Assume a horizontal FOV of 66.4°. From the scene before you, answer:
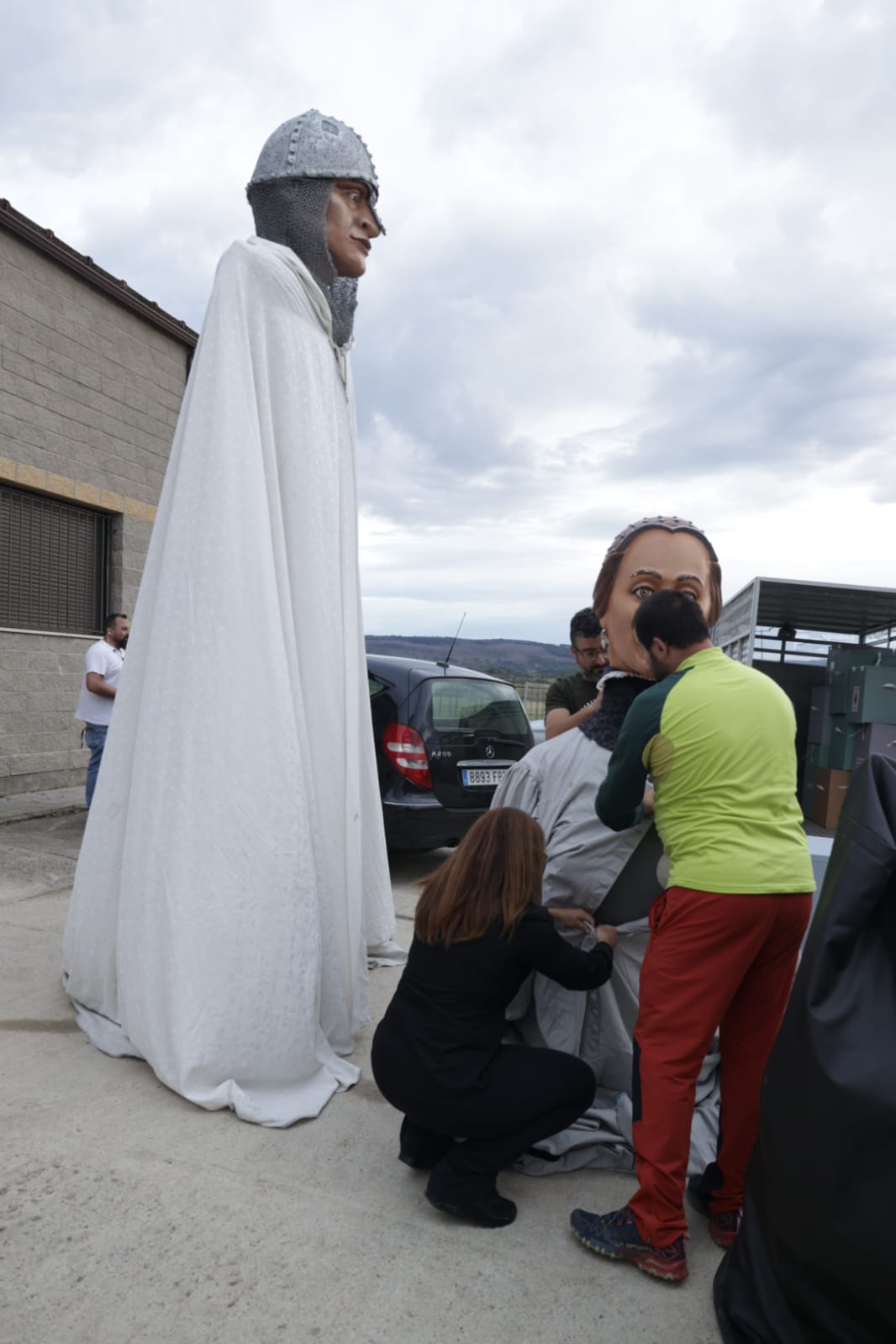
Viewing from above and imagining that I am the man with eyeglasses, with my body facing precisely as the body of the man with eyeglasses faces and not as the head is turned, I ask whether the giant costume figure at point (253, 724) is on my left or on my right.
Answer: on my right

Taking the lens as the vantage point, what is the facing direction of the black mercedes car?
facing away from the viewer and to the left of the viewer

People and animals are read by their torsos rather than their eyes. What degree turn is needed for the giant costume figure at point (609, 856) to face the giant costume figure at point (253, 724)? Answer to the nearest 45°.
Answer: approximately 135° to its right

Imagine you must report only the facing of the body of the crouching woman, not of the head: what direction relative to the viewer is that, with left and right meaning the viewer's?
facing away from the viewer and to the right of the viewer

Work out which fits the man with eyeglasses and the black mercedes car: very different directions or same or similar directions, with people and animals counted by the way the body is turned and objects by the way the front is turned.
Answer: very different directions

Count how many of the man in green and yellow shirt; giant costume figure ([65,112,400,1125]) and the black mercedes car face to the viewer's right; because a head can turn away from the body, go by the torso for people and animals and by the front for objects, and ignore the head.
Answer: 1

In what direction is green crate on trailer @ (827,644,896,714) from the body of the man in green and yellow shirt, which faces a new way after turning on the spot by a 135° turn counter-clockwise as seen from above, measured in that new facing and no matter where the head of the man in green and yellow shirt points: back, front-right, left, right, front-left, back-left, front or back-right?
back

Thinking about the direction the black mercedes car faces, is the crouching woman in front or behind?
behind

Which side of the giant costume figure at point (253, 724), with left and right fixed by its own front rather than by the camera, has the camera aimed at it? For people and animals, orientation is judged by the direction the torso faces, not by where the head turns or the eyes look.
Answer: right

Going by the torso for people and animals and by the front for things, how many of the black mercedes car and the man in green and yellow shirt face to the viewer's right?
0

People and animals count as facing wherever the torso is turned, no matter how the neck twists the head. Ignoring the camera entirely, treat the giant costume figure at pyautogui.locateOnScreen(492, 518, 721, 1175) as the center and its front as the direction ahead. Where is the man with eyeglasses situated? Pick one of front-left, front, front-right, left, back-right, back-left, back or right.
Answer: back-left

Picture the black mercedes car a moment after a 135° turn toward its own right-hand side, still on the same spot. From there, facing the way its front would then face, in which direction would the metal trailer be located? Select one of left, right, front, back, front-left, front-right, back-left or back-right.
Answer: front-left

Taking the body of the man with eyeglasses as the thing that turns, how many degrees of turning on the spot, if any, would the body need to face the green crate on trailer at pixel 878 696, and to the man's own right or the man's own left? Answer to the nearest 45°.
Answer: approximately 90° to the man's own left

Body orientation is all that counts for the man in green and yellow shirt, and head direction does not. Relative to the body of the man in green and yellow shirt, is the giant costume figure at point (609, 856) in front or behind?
in front

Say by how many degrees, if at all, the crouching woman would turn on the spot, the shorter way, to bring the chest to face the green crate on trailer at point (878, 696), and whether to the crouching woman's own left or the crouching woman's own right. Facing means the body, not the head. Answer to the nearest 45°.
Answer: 0° — they already face it
